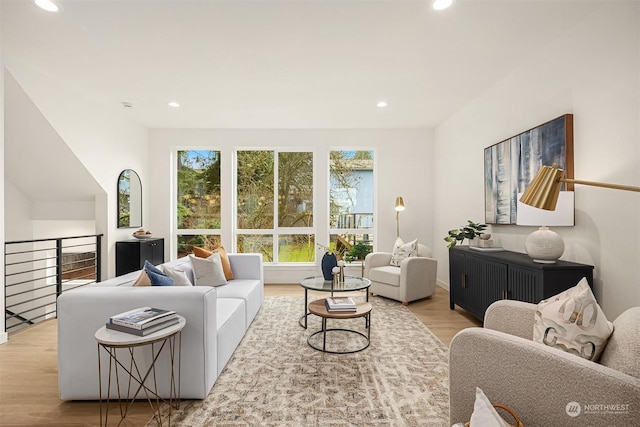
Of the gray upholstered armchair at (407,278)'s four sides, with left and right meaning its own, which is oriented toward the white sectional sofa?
front

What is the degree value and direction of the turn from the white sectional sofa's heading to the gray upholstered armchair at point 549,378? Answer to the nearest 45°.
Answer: approximately 45° to its right

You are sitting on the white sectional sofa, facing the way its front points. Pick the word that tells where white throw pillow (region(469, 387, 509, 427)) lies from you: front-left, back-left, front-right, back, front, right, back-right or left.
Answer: front-right

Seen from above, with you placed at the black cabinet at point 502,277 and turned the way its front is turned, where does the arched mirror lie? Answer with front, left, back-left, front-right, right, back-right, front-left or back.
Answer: front-right

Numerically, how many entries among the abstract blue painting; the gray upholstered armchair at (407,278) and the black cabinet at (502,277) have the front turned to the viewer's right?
0

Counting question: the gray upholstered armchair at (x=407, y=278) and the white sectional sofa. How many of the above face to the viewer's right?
1

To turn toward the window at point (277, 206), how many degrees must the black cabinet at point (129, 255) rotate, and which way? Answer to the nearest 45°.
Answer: approximately 45° to its left

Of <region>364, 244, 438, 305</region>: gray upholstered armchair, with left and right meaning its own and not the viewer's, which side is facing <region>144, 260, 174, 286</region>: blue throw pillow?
front

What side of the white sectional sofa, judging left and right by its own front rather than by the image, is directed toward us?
right

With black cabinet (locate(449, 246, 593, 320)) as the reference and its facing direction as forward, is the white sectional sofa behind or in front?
in front

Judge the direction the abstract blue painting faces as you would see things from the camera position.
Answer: facing the viewer and to the left of the viewer

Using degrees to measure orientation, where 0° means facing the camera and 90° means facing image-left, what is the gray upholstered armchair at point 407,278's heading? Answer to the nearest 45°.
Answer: approximately 45°

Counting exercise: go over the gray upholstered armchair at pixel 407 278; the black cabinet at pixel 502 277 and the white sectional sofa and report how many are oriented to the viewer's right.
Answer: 1
